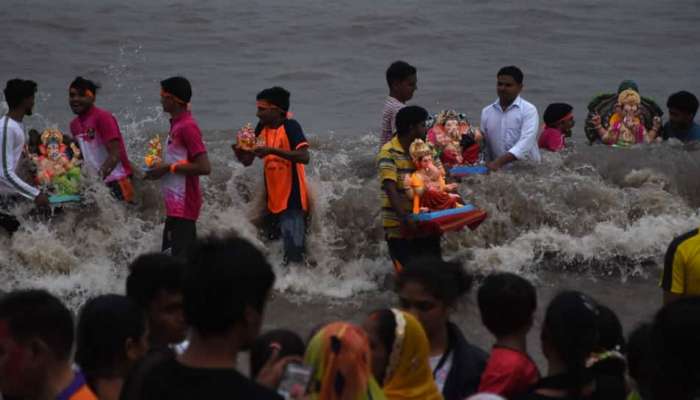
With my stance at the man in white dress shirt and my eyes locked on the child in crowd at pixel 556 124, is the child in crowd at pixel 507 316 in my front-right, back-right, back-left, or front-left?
back-right

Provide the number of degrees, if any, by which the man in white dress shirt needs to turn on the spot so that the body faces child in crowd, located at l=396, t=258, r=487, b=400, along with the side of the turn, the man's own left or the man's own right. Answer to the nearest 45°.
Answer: approximately 45° to the man's own left

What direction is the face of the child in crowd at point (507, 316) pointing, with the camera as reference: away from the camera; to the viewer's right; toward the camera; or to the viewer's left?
away from the camera

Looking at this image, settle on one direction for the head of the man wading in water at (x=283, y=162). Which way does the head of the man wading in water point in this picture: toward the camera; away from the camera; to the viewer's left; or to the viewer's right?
to the viewer's left
